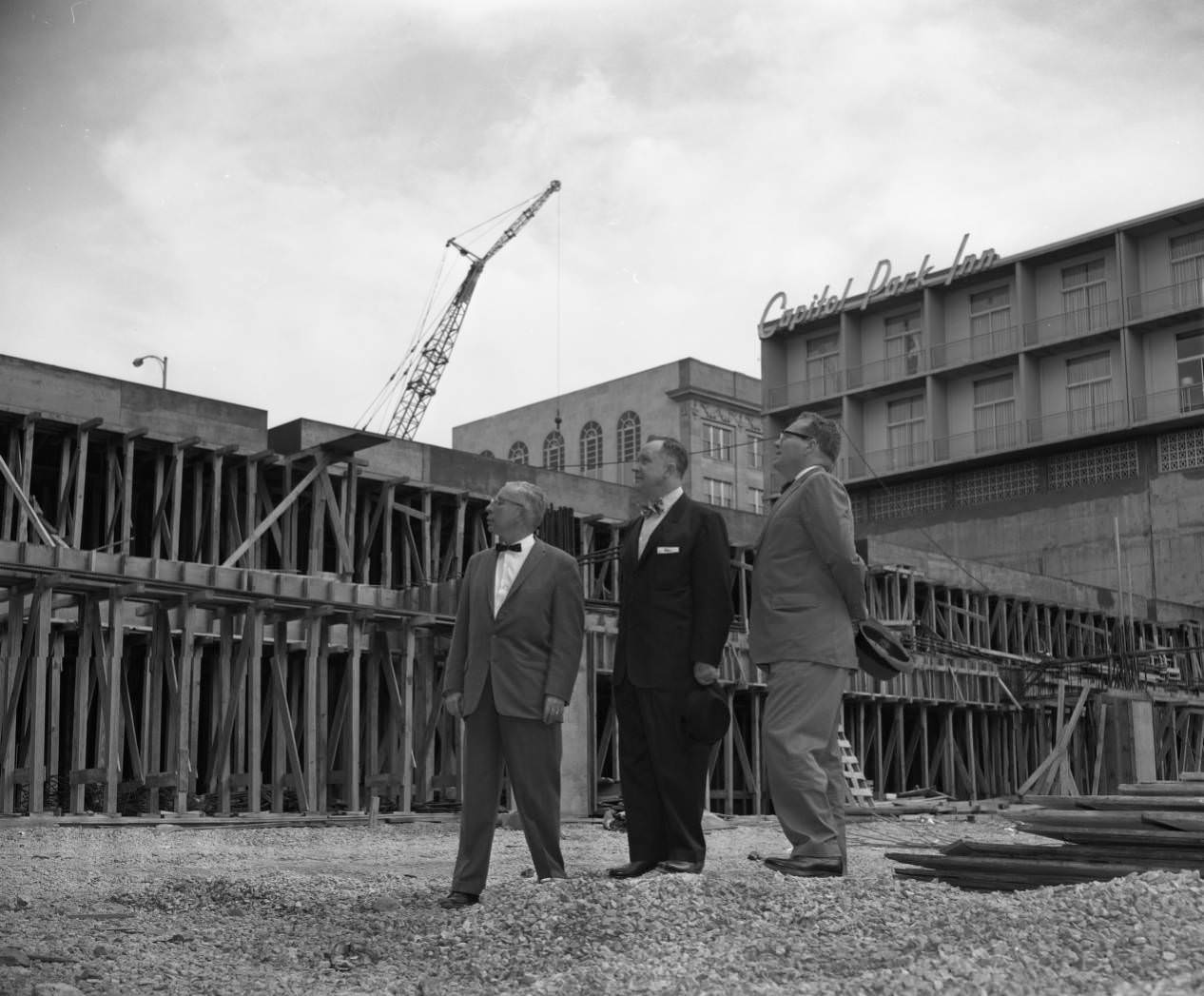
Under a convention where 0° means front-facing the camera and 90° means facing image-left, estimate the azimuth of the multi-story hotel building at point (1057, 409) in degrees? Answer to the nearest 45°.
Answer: approximately 45°

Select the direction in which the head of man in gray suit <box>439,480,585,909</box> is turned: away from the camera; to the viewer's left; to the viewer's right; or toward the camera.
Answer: to the viewer's left
